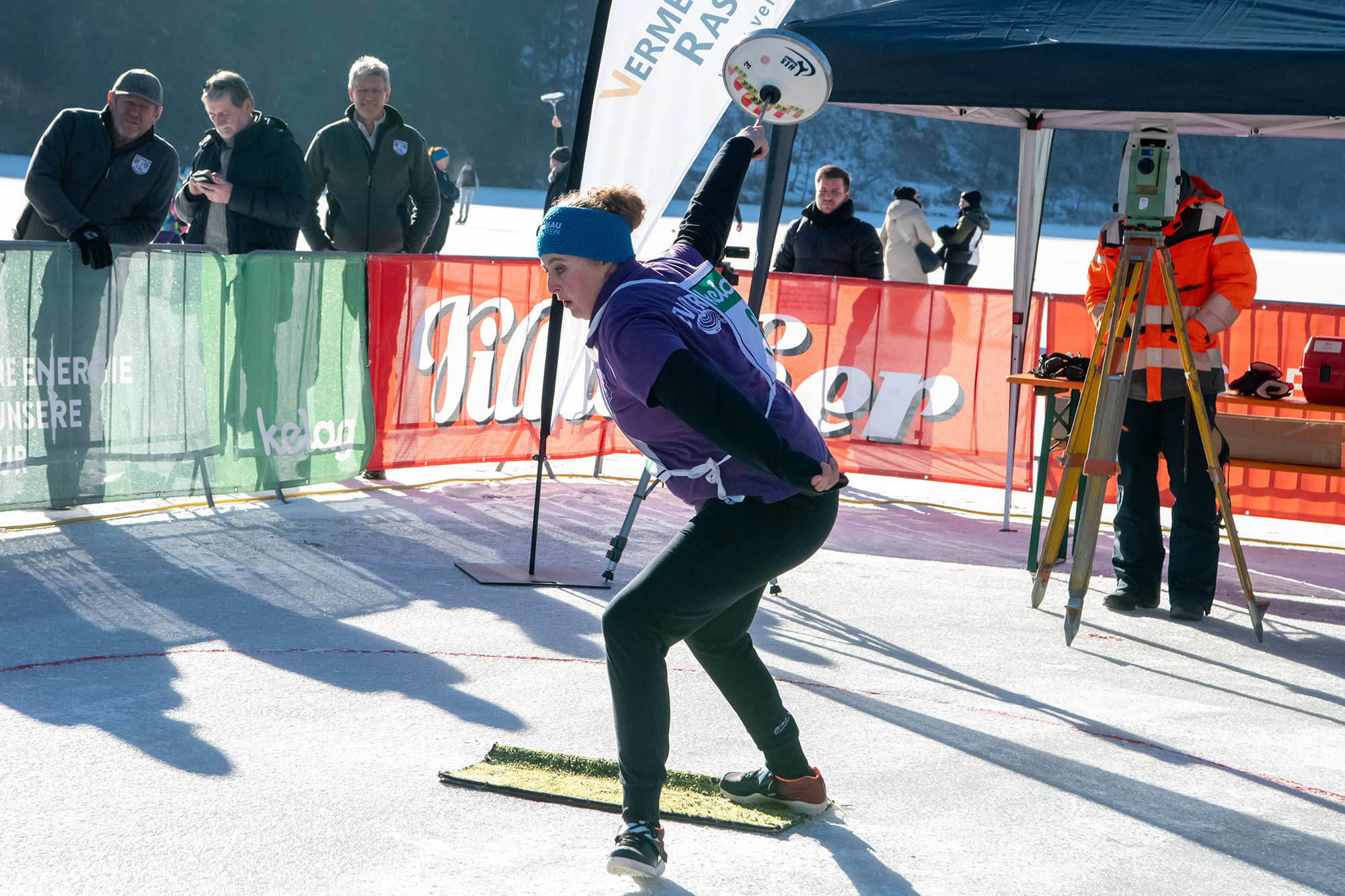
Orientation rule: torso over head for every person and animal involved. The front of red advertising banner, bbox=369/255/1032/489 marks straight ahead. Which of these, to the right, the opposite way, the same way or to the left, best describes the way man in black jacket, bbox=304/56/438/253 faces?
the same way

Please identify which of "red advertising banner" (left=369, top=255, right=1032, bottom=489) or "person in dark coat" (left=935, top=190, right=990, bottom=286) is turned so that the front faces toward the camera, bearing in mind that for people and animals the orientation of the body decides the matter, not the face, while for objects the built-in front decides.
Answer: the red advertising banner

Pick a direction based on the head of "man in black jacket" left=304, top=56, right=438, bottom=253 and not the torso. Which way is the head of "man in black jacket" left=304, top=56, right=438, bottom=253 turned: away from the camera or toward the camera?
toward the camera

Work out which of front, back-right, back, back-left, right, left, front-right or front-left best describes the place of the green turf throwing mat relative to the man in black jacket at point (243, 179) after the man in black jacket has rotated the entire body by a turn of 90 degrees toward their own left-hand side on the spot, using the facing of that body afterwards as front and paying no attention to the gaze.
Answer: front-right

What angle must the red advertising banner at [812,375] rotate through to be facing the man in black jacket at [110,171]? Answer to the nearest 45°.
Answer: approximately 45° to its right

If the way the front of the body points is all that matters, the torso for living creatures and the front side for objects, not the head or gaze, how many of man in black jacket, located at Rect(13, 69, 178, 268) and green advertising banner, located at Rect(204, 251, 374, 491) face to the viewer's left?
0

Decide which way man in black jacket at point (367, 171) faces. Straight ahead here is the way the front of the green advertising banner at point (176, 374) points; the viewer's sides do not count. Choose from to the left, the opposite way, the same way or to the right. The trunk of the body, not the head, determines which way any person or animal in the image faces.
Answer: the same way

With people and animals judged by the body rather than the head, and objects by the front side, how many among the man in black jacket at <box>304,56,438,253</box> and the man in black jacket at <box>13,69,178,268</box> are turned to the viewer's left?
0

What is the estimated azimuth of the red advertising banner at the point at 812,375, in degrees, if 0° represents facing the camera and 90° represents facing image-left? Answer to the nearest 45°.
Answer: approximately 0°

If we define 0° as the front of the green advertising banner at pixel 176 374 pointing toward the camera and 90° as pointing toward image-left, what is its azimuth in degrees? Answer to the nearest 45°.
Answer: approximately 0°

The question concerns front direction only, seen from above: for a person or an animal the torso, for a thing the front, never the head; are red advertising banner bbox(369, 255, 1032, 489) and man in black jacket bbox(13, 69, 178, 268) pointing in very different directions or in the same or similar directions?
same or similar directions

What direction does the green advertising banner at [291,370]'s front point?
toward the camera

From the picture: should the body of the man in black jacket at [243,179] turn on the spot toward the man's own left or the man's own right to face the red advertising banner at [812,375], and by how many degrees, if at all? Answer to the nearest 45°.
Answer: approximately 135° to the man's own left
